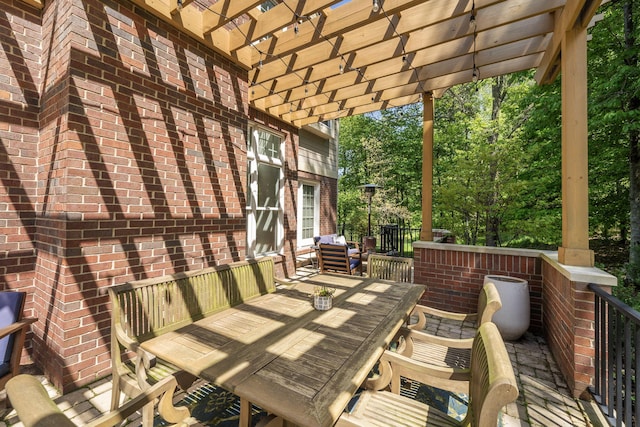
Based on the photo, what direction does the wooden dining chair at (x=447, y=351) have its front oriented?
to the viewer's left

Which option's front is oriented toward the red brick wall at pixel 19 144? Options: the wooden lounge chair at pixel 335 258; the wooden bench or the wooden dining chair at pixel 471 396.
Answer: the wooden dining chair at pixel 471 396

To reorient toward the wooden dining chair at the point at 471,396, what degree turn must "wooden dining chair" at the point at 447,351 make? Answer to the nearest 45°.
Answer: approximately 90° to its left

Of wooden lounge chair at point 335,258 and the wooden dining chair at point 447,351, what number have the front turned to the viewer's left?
1

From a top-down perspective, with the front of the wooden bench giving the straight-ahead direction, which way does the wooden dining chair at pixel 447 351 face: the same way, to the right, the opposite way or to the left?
the opposite way

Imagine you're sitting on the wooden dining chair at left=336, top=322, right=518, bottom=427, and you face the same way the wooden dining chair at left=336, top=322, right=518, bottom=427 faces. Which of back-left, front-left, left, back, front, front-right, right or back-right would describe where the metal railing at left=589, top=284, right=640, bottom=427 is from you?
back-right

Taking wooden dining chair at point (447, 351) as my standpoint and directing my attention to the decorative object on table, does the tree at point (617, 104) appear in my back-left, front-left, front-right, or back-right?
back-right

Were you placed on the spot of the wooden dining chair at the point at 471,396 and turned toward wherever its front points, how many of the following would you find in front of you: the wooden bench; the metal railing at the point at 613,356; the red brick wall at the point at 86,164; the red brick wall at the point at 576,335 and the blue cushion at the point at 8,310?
3

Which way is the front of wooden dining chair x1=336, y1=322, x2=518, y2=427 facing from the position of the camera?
facing to the left of the viewer

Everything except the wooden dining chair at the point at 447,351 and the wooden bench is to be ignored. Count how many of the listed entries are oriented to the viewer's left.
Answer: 1

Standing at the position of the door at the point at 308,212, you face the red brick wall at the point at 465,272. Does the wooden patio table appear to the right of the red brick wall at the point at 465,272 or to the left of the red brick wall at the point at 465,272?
right

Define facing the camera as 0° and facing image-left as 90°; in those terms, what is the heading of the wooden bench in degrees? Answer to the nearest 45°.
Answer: approximately 315°

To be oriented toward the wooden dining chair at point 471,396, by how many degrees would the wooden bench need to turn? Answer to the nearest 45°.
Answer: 0° — it already faces it
